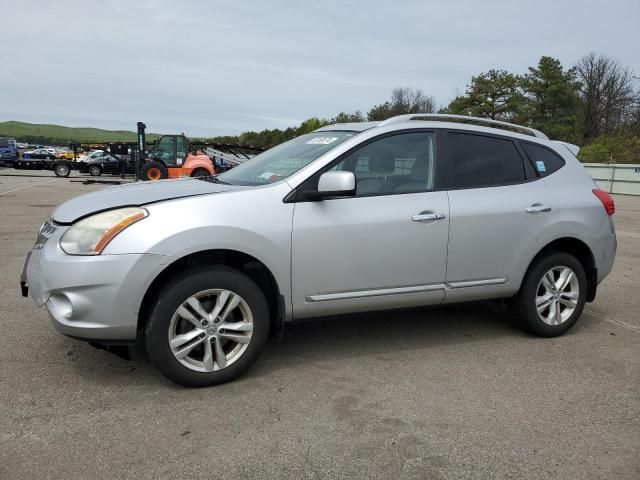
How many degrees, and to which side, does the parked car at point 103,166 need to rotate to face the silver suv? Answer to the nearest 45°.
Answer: approximately 90° to its left

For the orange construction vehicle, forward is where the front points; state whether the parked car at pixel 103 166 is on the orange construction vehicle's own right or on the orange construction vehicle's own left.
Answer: on the orange construction vehicle's own right

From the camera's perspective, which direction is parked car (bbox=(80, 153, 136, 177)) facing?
to the viewer's left

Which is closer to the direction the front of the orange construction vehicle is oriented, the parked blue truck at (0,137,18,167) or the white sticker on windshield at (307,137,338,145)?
the parked blue truck

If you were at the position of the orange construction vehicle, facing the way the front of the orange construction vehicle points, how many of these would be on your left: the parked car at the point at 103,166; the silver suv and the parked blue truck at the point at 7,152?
1

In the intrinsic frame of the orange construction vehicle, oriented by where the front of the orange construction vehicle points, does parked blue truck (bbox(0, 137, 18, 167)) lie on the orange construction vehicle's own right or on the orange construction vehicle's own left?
on the orange construction vehicle's own right

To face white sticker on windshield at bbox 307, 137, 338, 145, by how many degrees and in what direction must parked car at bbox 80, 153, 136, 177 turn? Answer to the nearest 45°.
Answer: approximately 90° to its left

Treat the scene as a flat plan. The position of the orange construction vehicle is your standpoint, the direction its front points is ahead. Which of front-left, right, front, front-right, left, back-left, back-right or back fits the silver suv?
left

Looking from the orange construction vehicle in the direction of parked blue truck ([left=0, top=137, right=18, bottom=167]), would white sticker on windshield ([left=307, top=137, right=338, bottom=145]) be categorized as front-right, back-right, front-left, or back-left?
back-left

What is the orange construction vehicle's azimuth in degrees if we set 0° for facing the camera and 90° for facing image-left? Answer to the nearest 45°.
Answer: approximately 90°

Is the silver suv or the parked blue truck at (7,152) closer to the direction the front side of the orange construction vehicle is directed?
the parked blue truck
